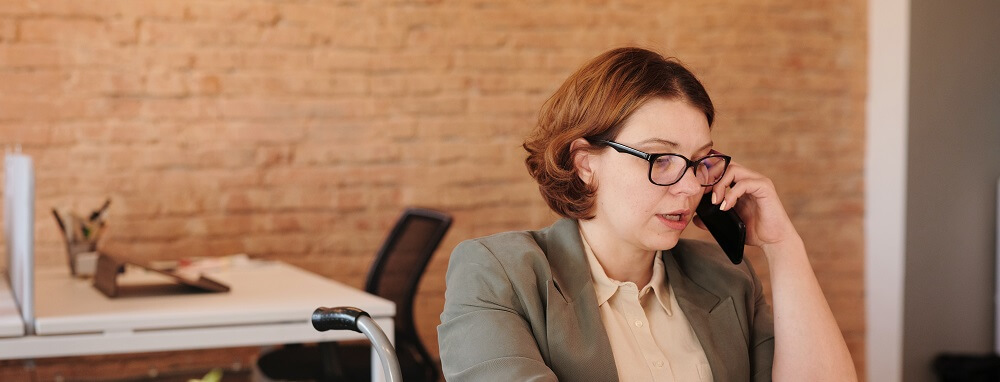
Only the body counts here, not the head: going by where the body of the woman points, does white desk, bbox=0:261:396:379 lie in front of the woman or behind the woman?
behind

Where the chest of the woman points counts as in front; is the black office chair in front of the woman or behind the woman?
behind

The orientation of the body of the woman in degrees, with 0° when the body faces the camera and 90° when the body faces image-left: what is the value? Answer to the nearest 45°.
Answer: approximately 315°

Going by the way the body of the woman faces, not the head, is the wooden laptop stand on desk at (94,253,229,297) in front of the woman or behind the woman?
behind
